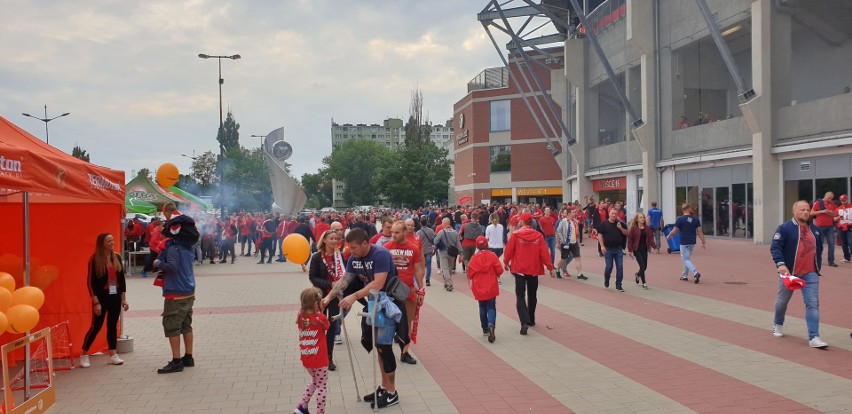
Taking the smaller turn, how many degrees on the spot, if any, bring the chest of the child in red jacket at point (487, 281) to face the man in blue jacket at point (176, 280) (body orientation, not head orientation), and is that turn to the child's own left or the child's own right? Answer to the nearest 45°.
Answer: approximately 135° to the child's own left

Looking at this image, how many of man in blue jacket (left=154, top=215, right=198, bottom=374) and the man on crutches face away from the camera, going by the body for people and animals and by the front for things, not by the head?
0

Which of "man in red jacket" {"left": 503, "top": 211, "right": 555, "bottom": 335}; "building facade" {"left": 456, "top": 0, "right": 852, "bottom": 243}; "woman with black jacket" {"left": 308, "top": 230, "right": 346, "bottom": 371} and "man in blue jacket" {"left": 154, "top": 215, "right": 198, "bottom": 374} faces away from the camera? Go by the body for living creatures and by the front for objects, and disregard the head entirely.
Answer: the man in red jacket

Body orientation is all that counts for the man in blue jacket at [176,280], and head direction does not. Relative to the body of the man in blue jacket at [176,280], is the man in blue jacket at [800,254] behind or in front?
behind

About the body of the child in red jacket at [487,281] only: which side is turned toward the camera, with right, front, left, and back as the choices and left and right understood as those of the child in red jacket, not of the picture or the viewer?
back

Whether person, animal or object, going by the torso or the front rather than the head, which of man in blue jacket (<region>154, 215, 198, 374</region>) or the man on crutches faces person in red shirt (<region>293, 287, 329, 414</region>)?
the man on crutches

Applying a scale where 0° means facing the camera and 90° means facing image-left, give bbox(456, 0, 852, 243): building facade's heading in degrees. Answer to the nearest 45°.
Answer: approximately 45°

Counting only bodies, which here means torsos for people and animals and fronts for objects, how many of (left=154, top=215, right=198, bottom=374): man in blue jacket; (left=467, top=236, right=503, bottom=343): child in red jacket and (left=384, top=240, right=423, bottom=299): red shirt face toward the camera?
1

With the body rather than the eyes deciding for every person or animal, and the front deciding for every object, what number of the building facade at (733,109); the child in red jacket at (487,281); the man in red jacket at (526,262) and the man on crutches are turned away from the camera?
2

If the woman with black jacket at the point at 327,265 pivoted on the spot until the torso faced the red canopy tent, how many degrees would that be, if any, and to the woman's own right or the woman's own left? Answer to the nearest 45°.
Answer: approximately 135° to the woman's own right

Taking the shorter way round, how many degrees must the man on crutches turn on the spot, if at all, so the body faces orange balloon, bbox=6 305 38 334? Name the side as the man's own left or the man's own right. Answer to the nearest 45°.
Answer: approximately 45° to the man's own right

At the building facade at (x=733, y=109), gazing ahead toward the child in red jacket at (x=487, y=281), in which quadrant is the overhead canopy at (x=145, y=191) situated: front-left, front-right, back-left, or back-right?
front-right

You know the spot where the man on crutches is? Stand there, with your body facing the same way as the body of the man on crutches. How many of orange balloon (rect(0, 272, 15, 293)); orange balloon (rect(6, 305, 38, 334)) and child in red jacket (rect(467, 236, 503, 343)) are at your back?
1

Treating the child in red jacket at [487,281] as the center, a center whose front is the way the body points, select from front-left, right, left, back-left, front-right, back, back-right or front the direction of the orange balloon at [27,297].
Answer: back-left

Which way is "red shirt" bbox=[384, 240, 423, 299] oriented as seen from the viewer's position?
toward the camera

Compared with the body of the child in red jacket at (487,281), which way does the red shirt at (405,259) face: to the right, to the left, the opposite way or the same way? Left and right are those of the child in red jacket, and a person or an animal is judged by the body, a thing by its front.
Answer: the opposite way

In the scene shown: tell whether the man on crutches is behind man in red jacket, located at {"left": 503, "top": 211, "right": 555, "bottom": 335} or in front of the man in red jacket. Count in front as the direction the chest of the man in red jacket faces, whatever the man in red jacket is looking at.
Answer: behind

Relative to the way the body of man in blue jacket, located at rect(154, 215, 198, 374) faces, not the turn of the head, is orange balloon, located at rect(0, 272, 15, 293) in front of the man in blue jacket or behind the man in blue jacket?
in front
